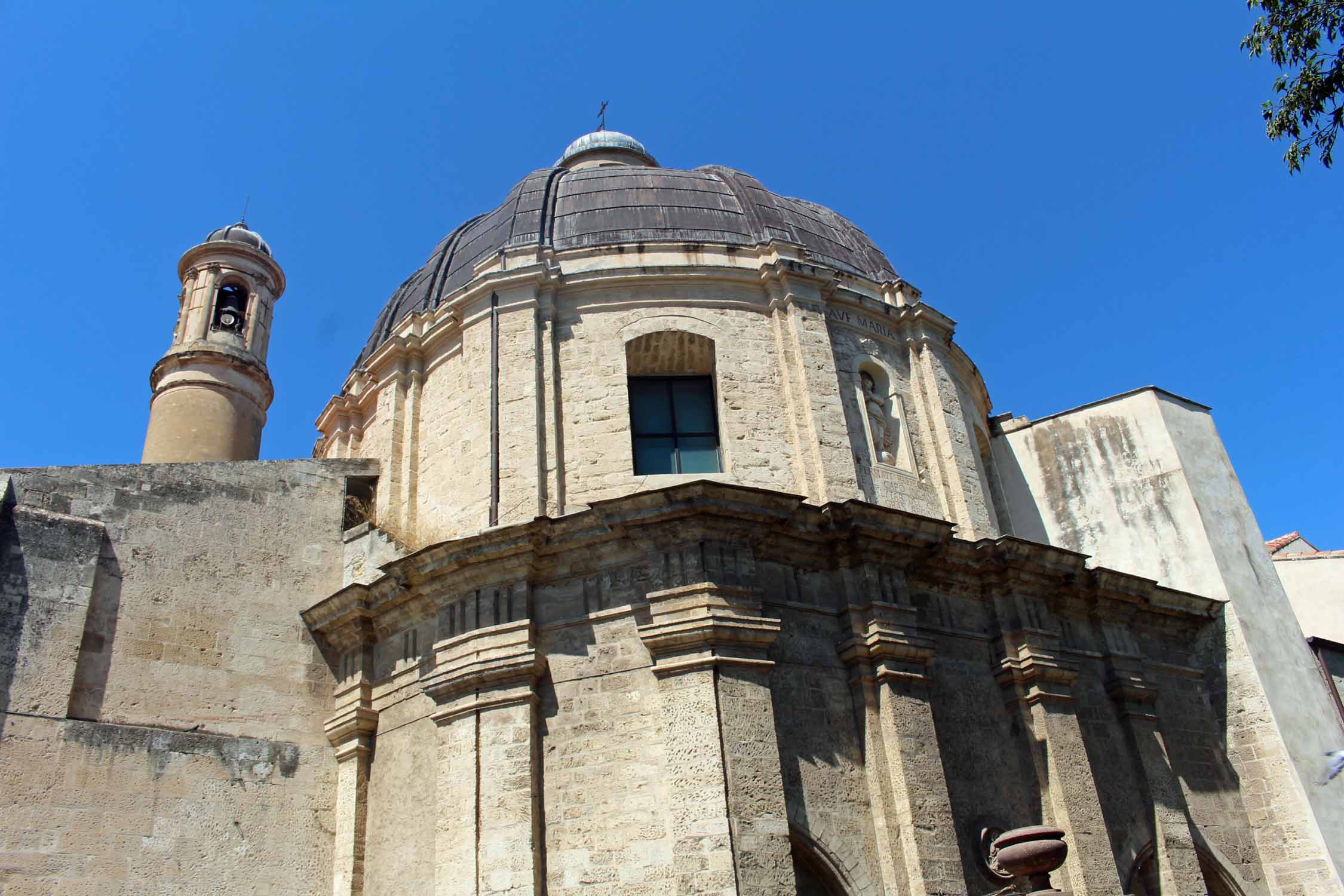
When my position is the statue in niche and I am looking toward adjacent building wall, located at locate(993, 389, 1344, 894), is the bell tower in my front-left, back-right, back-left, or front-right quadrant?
back-left

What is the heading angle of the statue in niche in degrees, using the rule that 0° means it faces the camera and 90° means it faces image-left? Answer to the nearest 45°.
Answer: approximately 315°

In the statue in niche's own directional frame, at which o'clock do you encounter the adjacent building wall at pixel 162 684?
The adjacent building wall is roughly at 4 o'clock from the statue in niche.

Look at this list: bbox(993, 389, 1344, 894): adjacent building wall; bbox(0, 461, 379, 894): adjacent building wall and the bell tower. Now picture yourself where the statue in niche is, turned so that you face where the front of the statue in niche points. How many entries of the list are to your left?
1

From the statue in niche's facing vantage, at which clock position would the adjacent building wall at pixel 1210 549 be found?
The adjacent building wall is roughly at 9 o'clock from the statue in niche.

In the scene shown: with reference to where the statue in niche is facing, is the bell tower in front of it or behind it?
behind
